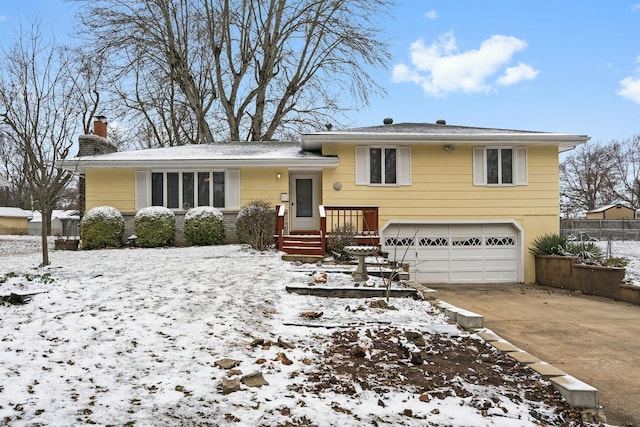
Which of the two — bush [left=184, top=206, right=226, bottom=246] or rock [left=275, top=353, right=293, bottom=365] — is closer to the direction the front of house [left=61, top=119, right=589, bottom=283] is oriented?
the rock

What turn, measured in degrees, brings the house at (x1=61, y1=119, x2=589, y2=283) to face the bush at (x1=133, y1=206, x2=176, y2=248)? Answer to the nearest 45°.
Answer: approximately 90° to its right

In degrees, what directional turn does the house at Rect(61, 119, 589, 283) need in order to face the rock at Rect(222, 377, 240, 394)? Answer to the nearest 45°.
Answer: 0° — it already faces it

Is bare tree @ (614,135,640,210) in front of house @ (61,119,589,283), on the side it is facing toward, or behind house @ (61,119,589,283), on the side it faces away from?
behind

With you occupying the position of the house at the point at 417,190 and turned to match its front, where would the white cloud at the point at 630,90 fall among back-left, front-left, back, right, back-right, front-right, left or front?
back-left

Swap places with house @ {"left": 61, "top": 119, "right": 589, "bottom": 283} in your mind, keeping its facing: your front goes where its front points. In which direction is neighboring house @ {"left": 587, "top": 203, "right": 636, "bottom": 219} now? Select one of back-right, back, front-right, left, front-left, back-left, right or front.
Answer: back-left

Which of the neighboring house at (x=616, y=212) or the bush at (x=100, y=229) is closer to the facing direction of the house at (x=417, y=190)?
the bush

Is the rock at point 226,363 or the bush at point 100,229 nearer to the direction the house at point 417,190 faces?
the rock

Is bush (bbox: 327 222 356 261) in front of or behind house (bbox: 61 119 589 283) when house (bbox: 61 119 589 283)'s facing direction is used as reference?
in front

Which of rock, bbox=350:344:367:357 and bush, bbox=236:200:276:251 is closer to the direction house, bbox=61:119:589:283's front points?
the rock

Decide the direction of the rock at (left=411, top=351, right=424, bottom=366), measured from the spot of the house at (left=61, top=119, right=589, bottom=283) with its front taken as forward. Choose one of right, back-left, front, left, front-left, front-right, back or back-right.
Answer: front

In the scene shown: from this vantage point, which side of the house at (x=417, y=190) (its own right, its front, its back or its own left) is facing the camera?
front
